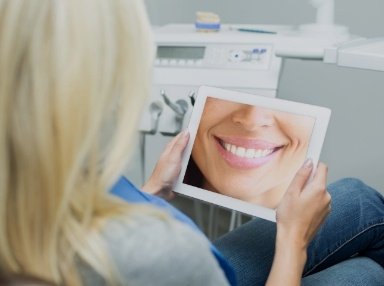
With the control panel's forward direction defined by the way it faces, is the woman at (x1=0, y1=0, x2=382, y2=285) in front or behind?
in front

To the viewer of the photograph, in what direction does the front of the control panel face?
facing the viewer

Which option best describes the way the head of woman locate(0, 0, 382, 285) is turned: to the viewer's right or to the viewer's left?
to the viewer's right

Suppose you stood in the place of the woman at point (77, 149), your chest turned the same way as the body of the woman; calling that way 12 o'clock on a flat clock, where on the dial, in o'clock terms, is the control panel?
The control panel is roughly at 11 o'clock from the woman.

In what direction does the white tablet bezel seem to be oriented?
toward the camera

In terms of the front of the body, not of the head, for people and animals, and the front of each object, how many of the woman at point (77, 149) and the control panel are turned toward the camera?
1

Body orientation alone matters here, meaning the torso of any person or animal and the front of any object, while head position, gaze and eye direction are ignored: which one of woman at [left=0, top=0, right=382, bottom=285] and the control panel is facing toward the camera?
the control panel

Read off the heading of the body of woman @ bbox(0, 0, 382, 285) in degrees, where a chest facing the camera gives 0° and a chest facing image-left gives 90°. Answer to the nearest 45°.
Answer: approximately 225°

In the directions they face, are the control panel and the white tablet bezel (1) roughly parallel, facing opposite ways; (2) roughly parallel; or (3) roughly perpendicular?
roughly parallel
